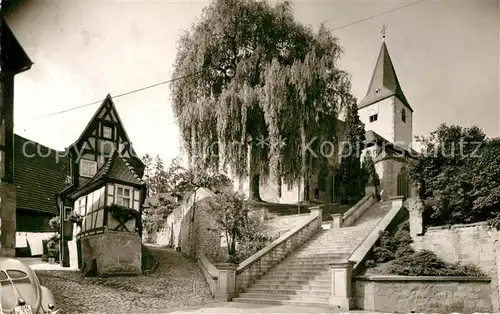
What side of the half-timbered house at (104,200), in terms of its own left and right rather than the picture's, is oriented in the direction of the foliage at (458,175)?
left

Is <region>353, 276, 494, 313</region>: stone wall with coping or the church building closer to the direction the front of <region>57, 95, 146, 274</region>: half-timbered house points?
the stone wall with coping

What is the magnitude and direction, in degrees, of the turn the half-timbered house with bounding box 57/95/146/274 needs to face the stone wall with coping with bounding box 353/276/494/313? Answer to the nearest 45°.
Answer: approximately 90° to its left

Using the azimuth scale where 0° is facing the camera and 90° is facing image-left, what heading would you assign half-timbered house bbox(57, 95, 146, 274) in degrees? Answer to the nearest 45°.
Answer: approximately 0°

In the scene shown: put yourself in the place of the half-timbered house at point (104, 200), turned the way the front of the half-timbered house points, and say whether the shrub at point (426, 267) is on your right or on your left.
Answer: on your left

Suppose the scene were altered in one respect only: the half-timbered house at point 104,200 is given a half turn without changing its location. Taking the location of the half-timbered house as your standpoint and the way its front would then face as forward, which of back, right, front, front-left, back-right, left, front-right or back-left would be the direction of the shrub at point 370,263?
right
